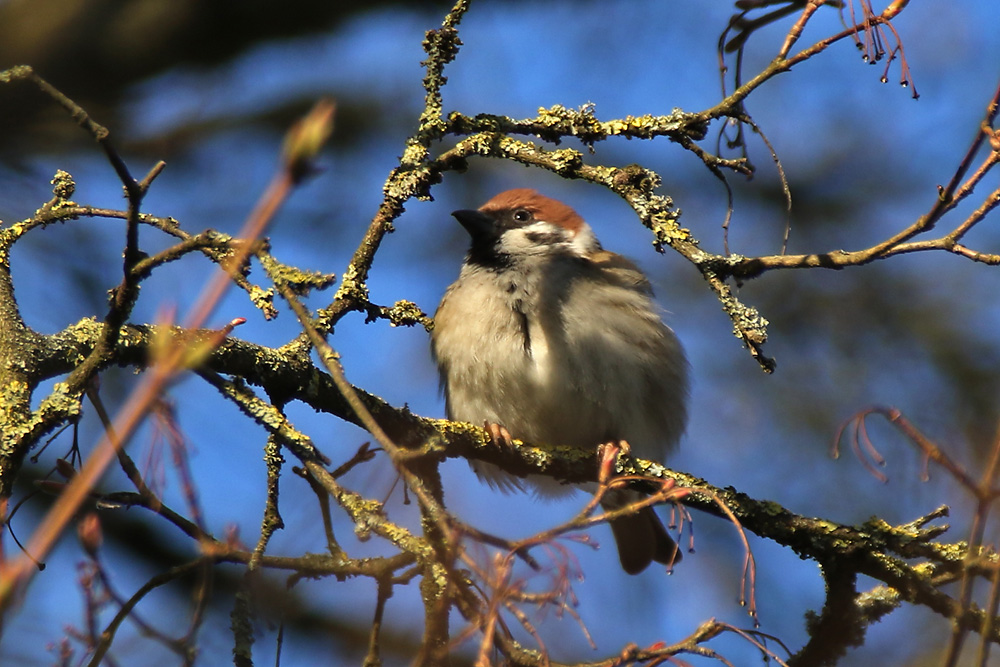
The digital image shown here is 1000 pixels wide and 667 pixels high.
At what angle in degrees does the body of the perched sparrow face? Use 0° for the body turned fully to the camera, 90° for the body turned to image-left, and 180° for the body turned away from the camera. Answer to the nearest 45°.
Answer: approximately 45°
